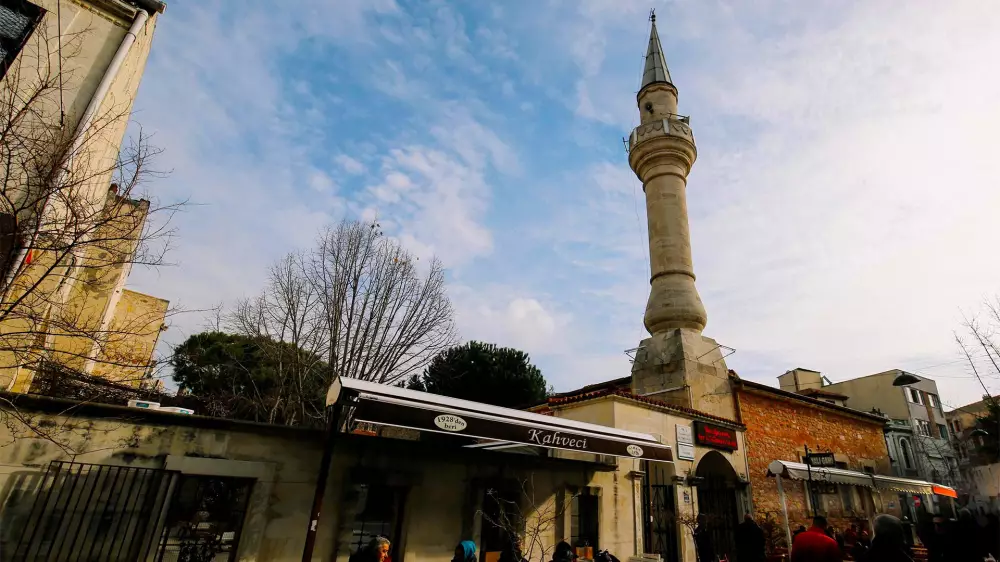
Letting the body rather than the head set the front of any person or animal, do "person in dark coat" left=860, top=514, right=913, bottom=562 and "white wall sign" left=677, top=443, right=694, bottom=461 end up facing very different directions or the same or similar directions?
very different directions

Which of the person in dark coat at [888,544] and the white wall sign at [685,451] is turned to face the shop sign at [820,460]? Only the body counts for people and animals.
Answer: the person in dark coat

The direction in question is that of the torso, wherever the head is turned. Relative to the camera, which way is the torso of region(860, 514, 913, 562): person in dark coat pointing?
away from the camera

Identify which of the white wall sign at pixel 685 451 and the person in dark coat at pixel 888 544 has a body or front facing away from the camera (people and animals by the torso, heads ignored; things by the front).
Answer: the person in dark coat

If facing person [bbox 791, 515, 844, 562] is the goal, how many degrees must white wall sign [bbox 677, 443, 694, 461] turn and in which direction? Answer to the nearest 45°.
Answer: approximately 45° to its left

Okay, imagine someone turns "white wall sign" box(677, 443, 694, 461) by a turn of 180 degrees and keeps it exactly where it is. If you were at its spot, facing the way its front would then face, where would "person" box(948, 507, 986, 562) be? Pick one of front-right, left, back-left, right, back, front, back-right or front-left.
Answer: back

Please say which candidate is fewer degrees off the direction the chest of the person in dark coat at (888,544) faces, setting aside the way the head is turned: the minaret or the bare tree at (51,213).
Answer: the minaret

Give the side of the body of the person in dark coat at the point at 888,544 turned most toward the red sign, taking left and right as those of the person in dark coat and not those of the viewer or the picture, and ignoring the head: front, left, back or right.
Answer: front

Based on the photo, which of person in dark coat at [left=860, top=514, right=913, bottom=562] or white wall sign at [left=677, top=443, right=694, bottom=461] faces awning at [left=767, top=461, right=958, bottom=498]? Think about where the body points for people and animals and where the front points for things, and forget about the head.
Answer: the person in dark coat

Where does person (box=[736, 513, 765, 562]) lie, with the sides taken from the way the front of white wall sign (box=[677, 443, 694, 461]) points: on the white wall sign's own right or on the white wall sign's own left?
on the white wall sign's own left

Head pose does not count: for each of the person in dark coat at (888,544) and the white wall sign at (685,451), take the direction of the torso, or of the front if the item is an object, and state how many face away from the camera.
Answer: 1
